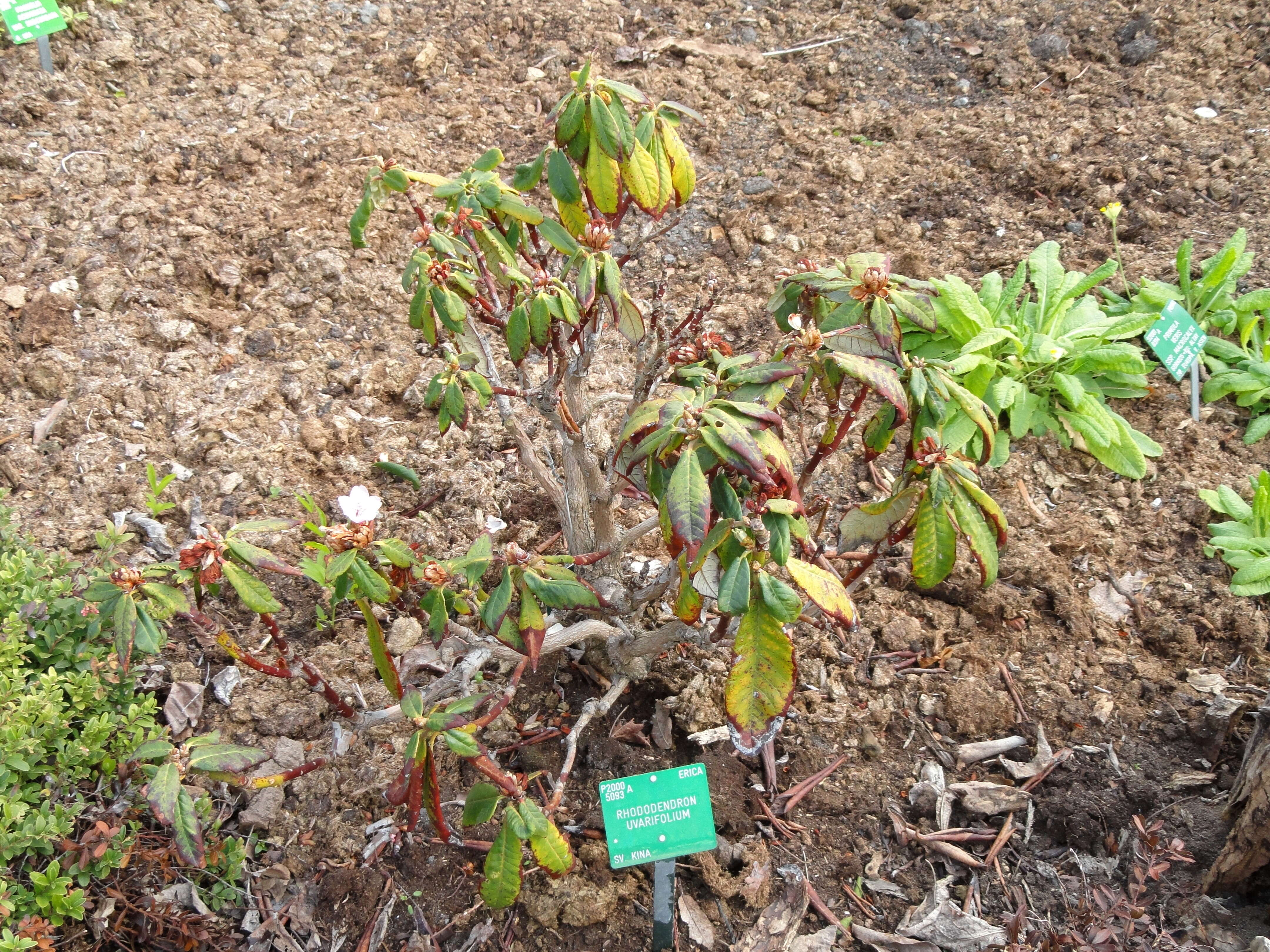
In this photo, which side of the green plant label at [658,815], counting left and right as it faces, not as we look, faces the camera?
front

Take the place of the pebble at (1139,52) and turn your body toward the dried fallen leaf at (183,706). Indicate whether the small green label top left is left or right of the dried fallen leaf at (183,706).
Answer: right

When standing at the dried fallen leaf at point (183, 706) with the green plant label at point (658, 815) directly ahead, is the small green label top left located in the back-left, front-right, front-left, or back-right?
back-left

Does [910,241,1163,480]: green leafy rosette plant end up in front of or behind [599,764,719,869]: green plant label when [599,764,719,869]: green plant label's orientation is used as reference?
behind

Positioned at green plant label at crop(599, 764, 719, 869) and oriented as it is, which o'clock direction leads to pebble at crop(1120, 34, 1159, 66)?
The pebble is roughly at 7 o'clock from the green plant label.

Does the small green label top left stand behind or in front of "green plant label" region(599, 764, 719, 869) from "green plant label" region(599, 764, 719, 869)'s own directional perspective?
behind

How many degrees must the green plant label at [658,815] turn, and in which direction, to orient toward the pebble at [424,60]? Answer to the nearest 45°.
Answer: approximately 180°

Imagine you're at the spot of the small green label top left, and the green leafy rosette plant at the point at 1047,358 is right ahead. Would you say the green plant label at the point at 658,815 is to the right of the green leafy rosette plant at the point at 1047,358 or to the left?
right

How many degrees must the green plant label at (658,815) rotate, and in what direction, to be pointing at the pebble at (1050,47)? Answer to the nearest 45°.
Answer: approximately 135° to its left

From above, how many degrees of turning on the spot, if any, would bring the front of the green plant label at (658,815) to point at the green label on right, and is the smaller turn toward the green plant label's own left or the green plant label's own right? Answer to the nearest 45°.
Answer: approximately 135° to the green plant label's own left
